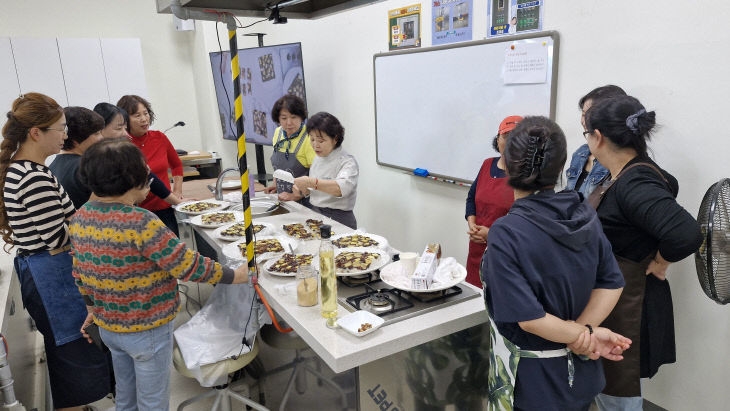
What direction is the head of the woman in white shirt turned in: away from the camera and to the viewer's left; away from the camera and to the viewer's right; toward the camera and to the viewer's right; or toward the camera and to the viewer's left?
toward the camera and to the viewer's left

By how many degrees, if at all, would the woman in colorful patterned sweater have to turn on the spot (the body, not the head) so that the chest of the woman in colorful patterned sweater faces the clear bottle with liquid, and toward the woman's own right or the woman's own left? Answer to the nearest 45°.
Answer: approximately 90° to the woman's own right

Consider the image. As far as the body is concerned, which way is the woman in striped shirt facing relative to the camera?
to the viewer's right

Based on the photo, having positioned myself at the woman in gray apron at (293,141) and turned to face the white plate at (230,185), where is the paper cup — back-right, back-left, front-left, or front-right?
back-left

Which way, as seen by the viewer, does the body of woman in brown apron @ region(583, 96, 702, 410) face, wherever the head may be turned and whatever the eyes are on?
to the viewer's left

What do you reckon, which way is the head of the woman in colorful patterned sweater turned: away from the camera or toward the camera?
away from the camera

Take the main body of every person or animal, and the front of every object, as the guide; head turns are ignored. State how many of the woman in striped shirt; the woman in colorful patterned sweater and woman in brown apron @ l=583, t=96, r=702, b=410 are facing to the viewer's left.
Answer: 1

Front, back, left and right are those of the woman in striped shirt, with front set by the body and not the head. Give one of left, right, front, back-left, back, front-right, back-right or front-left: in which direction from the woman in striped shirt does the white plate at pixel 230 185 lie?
front-left

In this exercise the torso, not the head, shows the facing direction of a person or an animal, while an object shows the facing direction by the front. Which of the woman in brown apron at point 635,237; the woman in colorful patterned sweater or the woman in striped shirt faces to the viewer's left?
the woman in brown apron

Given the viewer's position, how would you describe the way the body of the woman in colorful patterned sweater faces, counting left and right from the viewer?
facing away from the viewer and to the right of the viewer

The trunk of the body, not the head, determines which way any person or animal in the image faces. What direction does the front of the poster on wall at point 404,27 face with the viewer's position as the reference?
facing the viewer and to the left of the viewer

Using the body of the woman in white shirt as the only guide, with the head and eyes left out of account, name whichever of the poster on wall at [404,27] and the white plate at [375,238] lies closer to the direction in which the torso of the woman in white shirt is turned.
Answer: the white plate

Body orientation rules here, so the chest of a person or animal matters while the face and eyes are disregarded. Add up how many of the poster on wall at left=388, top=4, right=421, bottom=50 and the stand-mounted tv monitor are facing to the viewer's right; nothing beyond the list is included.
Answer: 0

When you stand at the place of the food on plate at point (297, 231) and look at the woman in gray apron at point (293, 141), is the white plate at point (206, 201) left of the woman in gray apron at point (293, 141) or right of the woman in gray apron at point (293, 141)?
left

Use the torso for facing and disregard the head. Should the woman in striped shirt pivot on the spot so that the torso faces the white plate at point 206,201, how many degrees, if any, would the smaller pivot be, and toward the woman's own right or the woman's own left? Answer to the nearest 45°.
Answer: approximately 45° to the woman's own left
